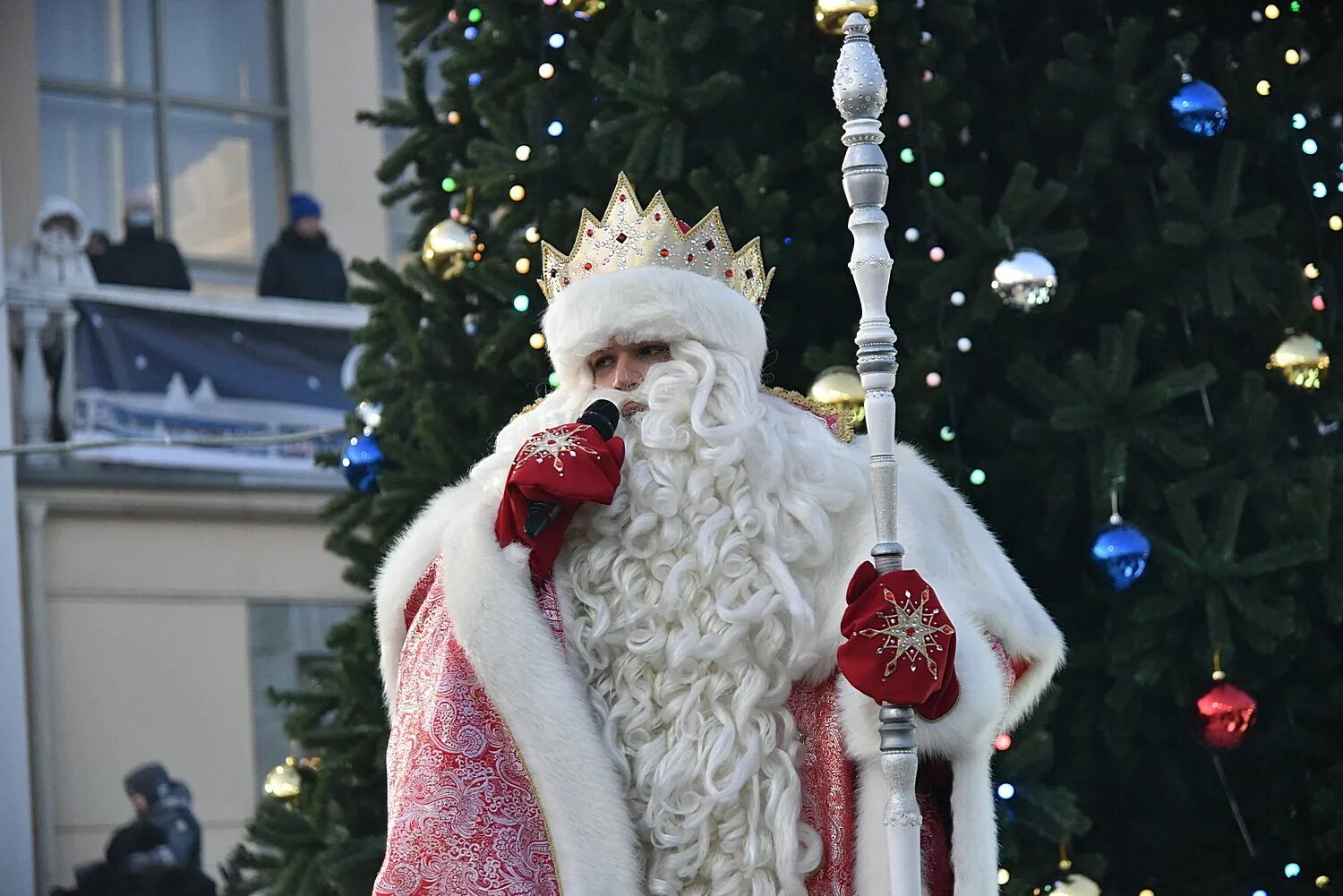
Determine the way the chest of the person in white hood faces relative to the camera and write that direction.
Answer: toward the camera

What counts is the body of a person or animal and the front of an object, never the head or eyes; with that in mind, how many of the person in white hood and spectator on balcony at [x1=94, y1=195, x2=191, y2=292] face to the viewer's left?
0

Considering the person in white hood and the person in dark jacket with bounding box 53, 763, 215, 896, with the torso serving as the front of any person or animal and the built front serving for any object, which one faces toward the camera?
the person in white hood

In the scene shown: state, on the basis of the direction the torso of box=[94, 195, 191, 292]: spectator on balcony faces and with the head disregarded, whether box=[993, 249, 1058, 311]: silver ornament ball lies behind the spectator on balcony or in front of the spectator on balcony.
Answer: in front

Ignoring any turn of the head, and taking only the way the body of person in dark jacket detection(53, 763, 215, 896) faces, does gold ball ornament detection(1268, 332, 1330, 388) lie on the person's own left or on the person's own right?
on the person's own left

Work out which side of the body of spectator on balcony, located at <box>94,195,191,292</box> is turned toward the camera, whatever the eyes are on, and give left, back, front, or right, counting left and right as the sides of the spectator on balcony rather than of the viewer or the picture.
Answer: front

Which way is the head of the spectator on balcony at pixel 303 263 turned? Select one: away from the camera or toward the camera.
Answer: toward the camera

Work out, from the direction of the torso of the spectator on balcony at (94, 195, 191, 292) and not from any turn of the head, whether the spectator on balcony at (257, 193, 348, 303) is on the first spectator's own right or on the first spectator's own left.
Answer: on the first spectator's own left
